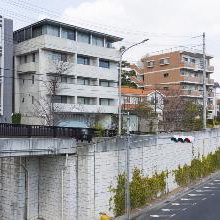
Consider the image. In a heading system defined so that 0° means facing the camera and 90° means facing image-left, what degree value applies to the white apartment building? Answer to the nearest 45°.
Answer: approximately 315°

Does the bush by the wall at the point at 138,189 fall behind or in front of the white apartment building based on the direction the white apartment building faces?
in front

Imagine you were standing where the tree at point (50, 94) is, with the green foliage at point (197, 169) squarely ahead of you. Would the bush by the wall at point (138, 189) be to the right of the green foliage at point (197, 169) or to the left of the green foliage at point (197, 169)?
right

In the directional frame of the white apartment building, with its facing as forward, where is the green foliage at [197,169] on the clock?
The green foliage is roughly at 12 o'clock from the white apartment building.
